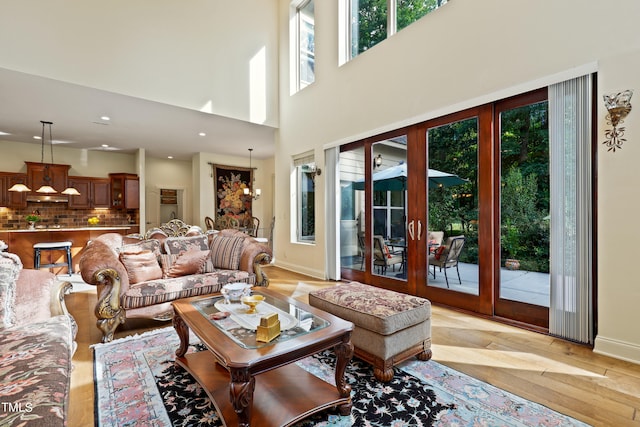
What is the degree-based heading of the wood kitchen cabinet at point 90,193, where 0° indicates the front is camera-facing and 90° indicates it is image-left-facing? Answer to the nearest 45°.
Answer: approximately 0°

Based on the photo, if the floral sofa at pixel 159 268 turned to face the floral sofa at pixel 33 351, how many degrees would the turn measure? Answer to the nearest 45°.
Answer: approximately 45° to its right

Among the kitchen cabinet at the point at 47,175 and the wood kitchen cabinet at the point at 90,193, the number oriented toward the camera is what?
2

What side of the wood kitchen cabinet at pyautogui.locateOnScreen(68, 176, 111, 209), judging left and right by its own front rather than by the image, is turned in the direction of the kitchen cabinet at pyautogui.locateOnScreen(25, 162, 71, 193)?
right

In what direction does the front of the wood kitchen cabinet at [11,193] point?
toward the camera

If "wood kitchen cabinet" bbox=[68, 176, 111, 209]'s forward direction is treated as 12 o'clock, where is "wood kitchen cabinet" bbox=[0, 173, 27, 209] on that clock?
"wood kitchen cabinet" bbox=[0, 173, 27, 209] is roughly at 3 o'clock from "wood kitchen cabinet" bbox=[68, 176, 111, 209].

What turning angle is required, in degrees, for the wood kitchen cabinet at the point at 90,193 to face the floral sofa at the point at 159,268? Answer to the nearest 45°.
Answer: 0° — it already faces it

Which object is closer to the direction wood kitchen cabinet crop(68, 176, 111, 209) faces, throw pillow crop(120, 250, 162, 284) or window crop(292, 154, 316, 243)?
the throw pillow

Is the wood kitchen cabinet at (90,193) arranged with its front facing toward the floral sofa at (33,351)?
yes

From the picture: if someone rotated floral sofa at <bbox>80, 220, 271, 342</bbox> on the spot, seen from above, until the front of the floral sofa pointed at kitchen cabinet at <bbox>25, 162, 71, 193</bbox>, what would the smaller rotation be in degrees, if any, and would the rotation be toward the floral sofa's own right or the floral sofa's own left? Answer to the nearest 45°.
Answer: approximately 180°

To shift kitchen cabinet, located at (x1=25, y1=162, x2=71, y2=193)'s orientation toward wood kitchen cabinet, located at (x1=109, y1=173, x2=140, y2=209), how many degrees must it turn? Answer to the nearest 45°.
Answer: approximately 90° to its left

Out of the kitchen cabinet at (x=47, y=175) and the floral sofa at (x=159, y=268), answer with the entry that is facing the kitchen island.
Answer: the kitchen cabinet

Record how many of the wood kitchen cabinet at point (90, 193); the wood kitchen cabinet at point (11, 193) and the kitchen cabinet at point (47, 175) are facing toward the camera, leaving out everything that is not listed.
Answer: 3

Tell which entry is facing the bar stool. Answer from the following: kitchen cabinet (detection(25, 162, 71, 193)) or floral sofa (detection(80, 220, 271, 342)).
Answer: the kitchen cabinet

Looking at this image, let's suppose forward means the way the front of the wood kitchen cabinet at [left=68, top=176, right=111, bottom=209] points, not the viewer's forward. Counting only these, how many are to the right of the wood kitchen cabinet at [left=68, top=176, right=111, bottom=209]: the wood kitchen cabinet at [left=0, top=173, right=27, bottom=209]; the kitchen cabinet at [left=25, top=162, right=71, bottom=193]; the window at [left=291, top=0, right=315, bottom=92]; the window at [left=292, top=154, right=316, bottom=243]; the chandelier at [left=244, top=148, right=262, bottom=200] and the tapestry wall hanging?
2
